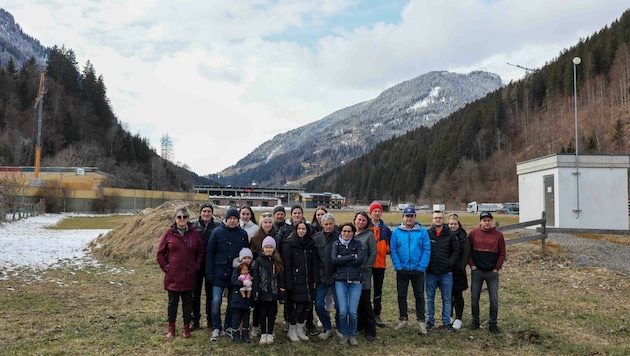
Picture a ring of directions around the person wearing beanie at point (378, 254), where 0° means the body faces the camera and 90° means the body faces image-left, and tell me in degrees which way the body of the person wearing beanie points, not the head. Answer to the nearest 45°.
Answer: approximately 0°

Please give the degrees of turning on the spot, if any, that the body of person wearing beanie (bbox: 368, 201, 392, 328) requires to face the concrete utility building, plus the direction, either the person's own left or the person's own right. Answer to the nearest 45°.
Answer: approximately 135° to the person's own left

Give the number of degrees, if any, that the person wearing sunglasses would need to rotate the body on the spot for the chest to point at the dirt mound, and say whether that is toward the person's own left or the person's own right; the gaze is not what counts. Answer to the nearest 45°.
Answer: approximately 180°

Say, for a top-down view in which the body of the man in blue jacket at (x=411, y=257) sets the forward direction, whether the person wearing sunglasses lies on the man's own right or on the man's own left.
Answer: on the man's own right

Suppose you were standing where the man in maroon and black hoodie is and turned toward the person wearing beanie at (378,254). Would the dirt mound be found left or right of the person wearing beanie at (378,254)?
right

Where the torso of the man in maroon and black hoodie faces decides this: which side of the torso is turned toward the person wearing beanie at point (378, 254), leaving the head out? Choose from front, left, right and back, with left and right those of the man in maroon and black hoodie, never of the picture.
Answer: right

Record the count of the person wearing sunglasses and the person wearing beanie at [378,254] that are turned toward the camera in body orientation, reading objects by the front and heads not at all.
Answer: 2
